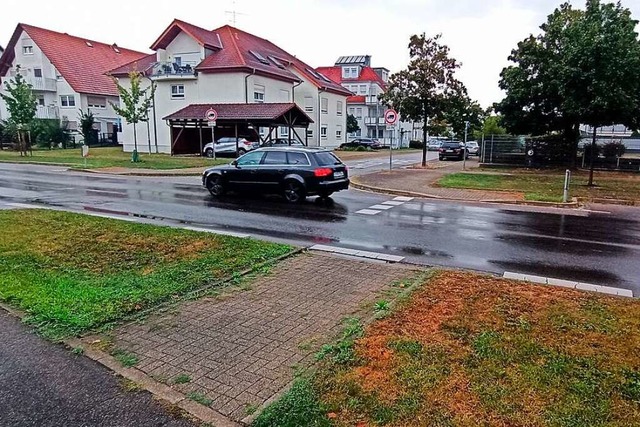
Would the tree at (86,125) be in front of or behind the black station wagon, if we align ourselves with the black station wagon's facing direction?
in front

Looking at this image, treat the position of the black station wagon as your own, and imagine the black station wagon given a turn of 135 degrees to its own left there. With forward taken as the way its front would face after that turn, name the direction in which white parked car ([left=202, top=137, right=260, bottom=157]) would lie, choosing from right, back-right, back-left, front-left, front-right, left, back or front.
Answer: back

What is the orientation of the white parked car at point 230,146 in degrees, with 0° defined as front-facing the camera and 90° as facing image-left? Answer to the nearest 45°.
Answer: approximately 90°

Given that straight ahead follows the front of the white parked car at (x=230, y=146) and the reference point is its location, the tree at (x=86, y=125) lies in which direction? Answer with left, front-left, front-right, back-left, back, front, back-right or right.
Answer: front-right

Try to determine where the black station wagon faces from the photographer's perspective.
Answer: facing away from the viewer and to the left of the viewer

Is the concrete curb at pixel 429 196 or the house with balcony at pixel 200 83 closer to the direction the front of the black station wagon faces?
the house with balcony

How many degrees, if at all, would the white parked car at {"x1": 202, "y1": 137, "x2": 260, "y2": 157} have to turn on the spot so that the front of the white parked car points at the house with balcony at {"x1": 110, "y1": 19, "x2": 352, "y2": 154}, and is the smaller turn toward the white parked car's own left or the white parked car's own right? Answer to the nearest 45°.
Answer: approximately 90° to the white parked car's own right

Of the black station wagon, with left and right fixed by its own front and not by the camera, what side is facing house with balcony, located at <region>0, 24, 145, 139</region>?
front

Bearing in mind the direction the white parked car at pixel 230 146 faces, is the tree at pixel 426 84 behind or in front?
behind

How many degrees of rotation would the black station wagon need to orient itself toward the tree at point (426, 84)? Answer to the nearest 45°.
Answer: approximately 90° to its right

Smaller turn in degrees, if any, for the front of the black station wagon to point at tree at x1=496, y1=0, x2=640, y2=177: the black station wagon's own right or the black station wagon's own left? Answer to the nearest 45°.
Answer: approximately 90° to the black station wagon's own right

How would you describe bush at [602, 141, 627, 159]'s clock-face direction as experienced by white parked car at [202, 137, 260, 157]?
The bush is roughly at 7 o'clock from the white parked car.
